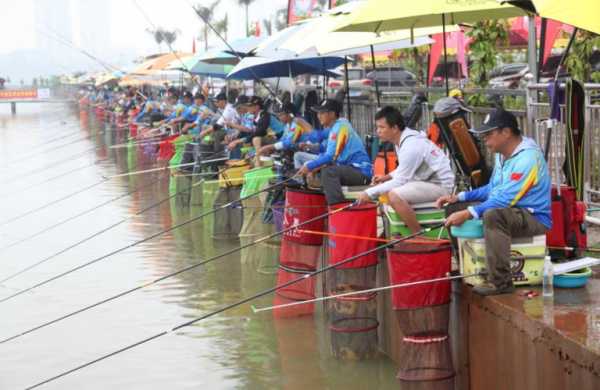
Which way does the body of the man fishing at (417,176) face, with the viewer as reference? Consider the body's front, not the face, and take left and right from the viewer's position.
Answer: facing to the left of the viewer

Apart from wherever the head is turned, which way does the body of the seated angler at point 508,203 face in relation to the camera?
to the viewer's left

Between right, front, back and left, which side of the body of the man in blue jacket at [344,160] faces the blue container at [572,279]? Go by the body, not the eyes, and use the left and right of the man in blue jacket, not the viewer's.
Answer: left

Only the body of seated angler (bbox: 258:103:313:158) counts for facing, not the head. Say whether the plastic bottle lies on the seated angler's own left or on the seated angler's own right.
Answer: on the seated angler's own left

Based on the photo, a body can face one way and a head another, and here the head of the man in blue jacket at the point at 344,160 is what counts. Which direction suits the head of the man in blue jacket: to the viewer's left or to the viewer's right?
to the viewer's left

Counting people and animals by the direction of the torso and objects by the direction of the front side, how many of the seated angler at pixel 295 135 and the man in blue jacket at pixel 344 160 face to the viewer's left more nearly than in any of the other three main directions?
2

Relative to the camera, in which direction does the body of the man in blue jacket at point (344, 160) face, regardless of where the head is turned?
to the viewer's left

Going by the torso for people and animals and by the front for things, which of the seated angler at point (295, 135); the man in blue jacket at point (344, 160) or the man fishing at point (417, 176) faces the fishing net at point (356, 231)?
the man fishing

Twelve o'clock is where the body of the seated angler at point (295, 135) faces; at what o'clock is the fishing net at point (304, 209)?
The fishing net is roughly at 9 o'clock from the seated angler.

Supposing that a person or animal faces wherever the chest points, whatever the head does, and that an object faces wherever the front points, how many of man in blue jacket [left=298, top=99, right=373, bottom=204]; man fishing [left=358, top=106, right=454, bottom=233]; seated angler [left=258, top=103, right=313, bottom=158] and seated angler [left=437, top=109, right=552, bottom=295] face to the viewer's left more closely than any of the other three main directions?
4

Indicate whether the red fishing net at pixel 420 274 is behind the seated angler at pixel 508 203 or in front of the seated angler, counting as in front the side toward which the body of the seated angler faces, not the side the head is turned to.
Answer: in front

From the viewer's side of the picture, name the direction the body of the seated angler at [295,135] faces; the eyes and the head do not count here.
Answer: to the viewer's left

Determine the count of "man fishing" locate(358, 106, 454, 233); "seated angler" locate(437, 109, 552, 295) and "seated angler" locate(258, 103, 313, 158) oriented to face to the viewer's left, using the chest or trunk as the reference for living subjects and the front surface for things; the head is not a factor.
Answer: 3
